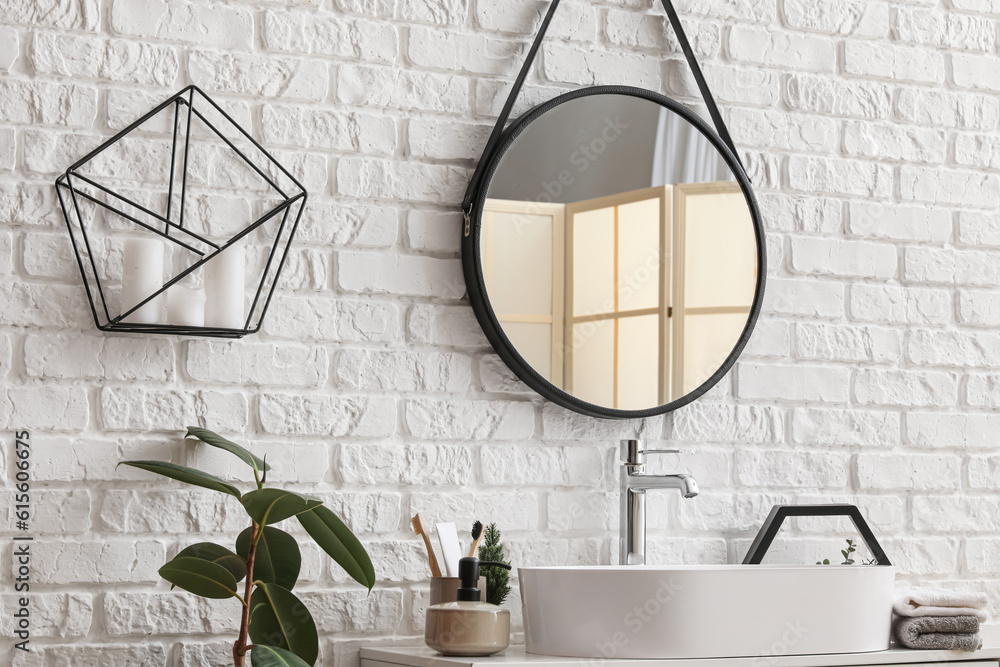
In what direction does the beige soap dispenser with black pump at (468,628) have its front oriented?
to the viewer's right

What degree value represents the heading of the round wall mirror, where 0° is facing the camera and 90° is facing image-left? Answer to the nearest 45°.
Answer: approximately 315°

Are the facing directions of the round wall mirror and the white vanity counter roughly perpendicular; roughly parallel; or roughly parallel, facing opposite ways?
roughly parallel

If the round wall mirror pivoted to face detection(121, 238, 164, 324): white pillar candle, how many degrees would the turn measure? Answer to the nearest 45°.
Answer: approximately 90° to its right

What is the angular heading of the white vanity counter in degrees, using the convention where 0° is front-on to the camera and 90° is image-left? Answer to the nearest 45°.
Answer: approximately 315°
